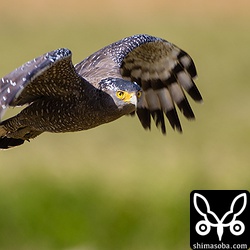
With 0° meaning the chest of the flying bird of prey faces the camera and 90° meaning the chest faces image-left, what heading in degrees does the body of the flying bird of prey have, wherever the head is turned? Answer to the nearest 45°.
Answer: approximately 315°
